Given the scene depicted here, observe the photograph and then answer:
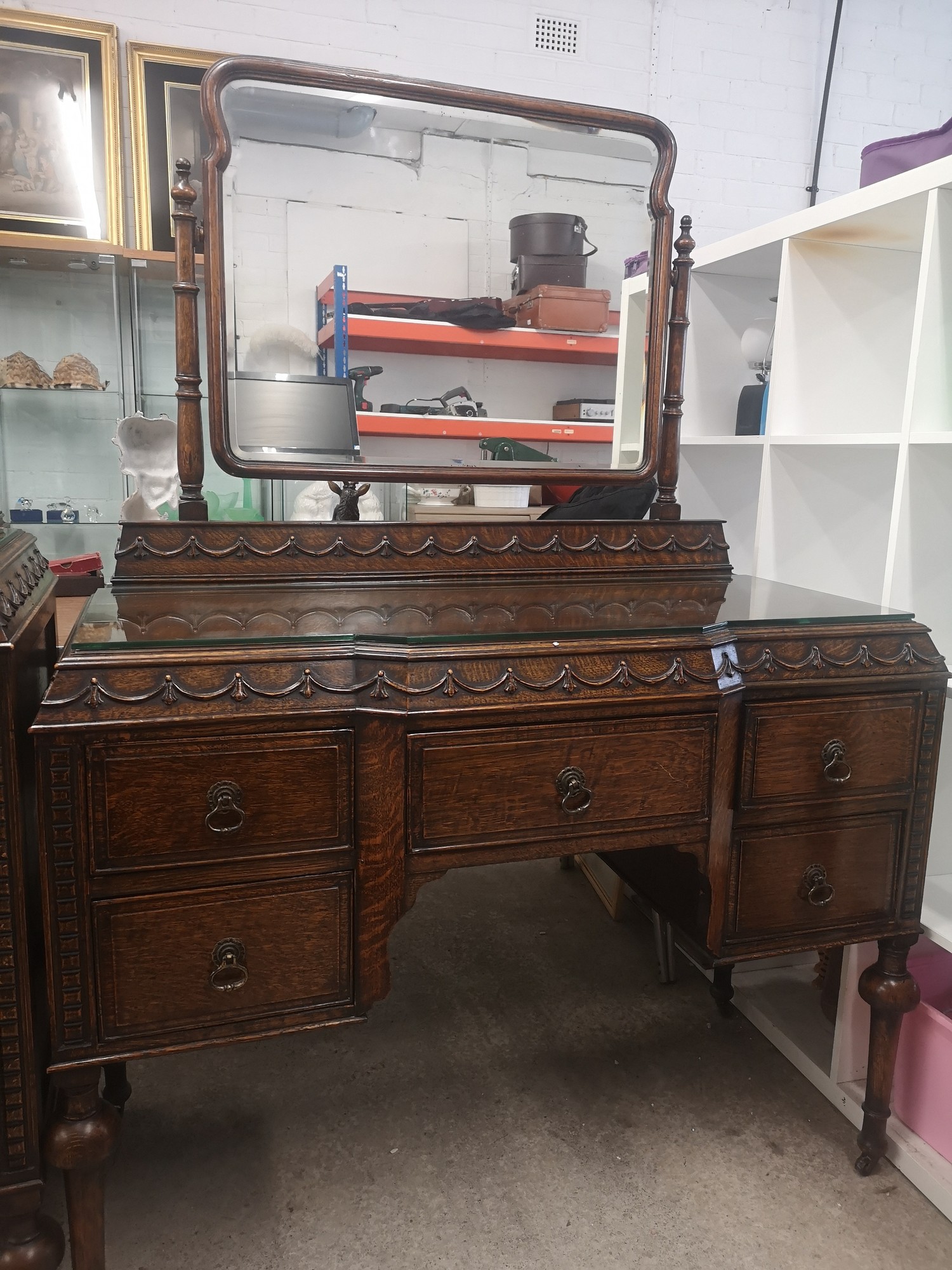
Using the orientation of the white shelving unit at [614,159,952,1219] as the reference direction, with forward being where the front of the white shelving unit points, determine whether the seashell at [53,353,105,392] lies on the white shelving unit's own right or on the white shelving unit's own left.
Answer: on the white shelving unit's own right

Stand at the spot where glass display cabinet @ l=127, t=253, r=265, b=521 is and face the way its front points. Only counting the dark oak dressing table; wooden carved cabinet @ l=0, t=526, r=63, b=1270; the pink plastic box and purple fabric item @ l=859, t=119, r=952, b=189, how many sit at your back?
0

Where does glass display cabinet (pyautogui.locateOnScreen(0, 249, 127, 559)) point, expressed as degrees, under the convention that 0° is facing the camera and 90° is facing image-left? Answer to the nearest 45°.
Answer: approximately 0°

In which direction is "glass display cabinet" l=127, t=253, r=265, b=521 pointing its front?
toward the camera

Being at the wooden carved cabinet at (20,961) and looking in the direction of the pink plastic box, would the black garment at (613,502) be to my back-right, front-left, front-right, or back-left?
front-left

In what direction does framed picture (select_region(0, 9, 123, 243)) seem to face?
toward the camera

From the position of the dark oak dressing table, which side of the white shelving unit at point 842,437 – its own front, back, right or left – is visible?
front

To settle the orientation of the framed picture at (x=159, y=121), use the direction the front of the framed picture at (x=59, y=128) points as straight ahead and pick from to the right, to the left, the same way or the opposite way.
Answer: the same way

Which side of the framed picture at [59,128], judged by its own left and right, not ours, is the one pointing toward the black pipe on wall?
left

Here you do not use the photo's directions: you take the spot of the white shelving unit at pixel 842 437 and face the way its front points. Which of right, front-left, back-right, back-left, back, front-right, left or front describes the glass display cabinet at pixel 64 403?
front-right

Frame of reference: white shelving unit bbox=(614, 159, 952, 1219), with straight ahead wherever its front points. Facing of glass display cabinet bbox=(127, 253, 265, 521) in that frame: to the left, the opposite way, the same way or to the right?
to the left

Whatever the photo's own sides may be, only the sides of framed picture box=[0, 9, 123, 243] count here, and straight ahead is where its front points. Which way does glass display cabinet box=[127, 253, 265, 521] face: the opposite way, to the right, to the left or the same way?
the same way

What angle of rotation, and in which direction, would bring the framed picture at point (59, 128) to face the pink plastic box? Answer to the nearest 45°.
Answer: approximately 45° to its left

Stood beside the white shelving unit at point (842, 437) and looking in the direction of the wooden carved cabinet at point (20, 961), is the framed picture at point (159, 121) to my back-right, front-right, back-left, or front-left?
front-right

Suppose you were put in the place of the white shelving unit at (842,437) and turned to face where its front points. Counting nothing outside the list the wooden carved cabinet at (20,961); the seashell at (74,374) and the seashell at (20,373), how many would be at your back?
0

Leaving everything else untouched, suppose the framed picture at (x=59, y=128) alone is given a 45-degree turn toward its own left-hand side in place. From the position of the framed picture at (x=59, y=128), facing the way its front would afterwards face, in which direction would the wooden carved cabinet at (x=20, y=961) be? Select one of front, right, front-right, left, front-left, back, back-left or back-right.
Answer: front-right

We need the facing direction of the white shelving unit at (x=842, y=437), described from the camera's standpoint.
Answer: facing the viewer and to the left of the viewer

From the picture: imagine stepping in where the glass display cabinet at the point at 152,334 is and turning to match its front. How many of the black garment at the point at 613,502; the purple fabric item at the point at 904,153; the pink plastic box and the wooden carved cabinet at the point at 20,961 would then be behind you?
0

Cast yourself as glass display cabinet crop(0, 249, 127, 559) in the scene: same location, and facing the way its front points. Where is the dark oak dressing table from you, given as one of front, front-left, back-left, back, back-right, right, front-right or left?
front

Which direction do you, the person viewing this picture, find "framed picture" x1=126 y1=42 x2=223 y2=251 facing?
facing the viewer

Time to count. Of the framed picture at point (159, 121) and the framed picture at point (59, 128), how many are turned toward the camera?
2
